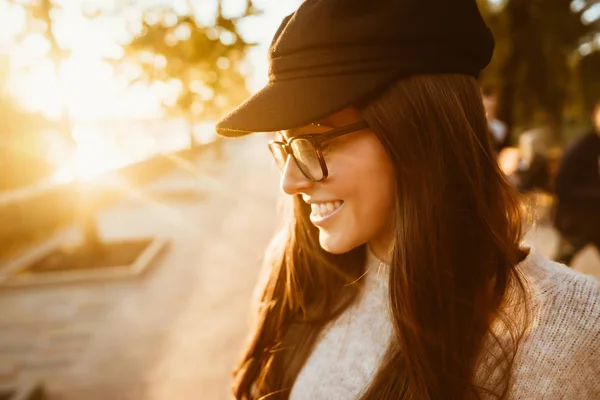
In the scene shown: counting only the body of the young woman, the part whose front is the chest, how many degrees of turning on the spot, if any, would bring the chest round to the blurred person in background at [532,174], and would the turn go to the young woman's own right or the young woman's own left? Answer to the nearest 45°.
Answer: approximately 135° to the young woman's own right

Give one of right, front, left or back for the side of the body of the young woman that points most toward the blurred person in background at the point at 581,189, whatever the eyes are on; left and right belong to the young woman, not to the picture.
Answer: back

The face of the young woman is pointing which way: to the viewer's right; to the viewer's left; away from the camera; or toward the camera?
to the viewer's left

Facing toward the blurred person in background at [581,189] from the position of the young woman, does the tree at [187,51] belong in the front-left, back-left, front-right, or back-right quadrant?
front-left

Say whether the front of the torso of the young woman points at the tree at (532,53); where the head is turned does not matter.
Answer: no

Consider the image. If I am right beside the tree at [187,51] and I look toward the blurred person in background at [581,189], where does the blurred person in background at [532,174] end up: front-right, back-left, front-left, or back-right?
front-left

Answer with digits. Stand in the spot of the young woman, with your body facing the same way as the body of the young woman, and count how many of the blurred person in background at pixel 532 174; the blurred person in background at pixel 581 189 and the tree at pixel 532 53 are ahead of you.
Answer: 0

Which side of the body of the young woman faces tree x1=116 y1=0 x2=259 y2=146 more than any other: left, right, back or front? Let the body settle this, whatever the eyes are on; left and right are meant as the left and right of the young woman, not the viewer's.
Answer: right

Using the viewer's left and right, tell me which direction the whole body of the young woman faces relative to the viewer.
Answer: facing the viewer and to the left of the viewer
